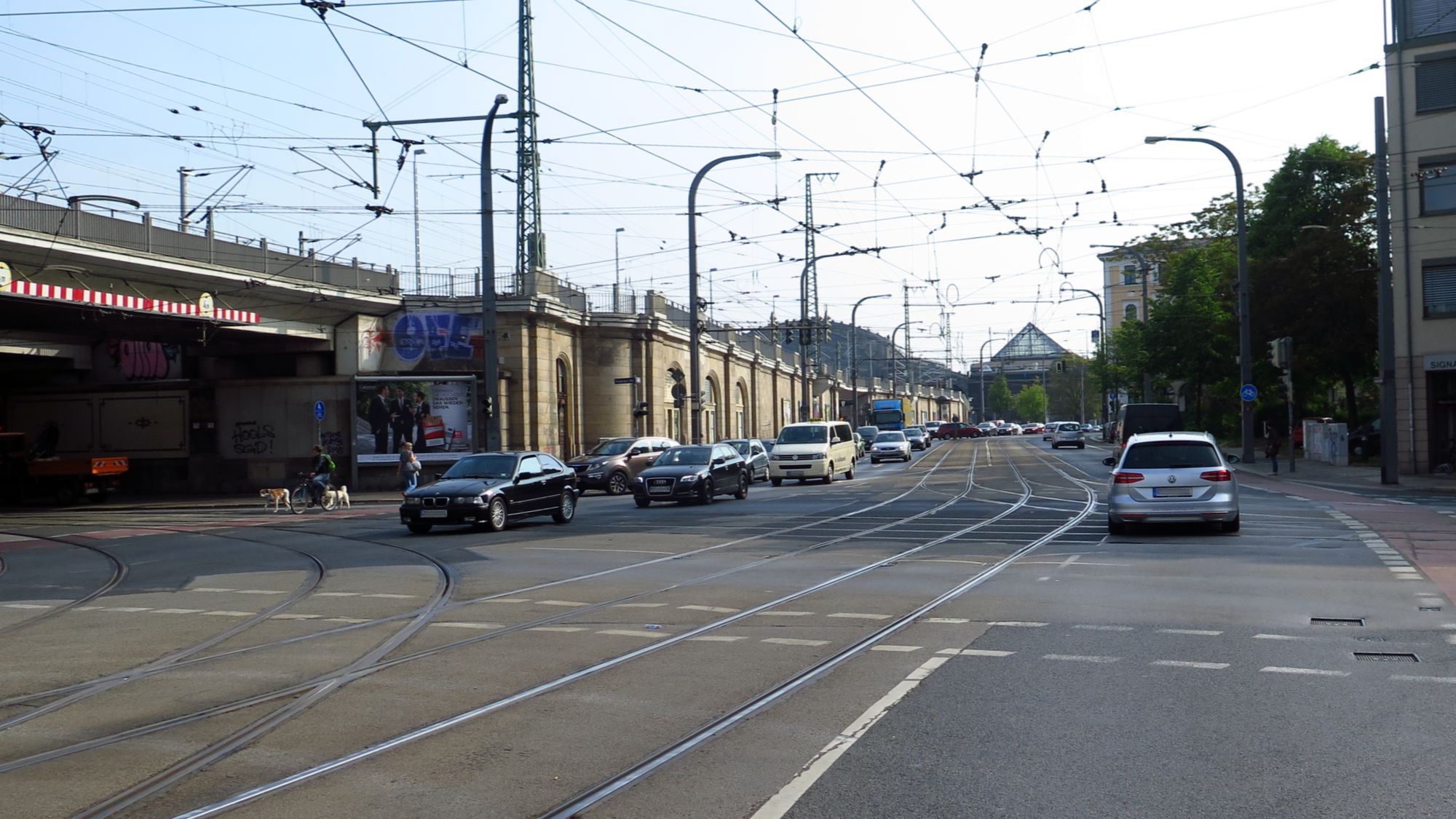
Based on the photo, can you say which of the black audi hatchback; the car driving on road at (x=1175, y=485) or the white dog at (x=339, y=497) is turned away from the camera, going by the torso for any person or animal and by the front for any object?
the car driving on road

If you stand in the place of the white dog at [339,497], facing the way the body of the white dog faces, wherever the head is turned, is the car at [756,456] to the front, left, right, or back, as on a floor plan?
back

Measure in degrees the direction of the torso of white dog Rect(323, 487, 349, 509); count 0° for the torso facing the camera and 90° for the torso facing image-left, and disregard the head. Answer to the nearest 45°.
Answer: approximately 90°

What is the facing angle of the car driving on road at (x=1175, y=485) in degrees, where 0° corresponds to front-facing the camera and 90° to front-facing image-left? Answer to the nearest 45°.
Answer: approximately 180°

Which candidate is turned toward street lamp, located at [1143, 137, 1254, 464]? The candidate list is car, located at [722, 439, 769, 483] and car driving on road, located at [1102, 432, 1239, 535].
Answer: car driving on road, located at [1102, 432, 1239, 535]

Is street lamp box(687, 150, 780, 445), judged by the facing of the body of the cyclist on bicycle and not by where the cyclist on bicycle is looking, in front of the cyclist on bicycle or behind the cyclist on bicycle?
behind
